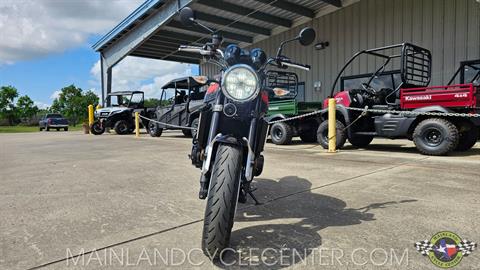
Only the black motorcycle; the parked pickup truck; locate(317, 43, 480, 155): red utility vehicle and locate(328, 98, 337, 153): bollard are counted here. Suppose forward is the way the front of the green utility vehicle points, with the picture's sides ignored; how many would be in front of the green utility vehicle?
1

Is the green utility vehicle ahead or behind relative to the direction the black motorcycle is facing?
behind

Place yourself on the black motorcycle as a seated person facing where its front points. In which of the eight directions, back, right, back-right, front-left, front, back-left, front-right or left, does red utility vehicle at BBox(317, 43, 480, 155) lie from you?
back-left

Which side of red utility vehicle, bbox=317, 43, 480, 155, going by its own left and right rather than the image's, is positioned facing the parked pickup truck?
front

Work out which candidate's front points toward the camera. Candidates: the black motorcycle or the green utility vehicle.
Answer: the black motorcycle

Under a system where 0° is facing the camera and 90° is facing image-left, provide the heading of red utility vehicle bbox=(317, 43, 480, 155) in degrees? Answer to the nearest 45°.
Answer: approximately 135°

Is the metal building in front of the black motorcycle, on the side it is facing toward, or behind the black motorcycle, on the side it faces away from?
behind

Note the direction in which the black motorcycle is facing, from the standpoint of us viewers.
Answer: facing the viewer

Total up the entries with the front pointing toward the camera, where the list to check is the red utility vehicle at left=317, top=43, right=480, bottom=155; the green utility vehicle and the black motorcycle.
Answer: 1

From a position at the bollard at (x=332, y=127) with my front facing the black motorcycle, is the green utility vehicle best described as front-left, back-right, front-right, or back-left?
back-right

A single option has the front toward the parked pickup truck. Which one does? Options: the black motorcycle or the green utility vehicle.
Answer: the green utility vehicle

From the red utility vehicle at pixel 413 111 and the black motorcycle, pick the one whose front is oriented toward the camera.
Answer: the black motorcycle

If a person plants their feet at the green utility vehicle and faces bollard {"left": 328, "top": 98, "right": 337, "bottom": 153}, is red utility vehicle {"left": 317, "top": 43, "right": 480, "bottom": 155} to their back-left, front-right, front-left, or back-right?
front-left

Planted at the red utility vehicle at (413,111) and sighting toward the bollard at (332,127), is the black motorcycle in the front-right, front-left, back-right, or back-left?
front-left
